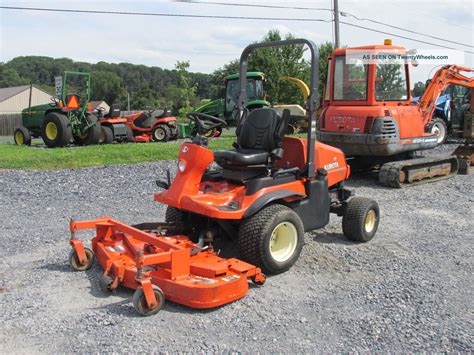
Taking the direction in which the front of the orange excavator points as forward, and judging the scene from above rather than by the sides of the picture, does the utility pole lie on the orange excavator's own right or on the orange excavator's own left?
on the orange excavator's own left

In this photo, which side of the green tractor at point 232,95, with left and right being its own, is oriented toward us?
left

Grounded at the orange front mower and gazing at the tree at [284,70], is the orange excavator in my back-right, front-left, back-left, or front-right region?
front-right

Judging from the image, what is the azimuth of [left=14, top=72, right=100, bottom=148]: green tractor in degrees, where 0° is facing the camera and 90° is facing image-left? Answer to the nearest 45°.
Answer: approximately 135°

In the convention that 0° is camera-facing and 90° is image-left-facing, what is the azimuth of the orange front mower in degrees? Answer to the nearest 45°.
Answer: approximately 45°

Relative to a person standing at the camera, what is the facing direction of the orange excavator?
facing away from the viewer and to the right of the viewer

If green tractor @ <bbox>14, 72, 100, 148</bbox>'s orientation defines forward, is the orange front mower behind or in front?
behind

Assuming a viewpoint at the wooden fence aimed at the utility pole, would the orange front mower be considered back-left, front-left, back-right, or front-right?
front-right

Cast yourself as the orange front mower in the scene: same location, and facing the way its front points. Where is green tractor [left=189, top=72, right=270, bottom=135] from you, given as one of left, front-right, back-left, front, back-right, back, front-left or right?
back-right
